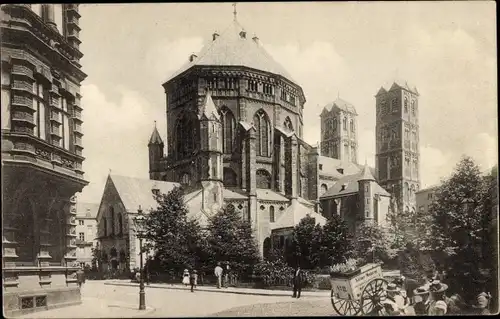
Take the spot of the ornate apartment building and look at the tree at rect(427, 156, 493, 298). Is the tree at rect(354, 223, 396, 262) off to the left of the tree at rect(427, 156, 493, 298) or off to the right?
left

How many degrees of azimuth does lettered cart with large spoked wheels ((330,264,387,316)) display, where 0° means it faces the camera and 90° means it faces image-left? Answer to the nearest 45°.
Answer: approximately 225°

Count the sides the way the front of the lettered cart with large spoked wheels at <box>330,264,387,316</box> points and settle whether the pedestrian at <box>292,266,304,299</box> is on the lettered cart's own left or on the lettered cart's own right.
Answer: on the lettered cart's own left
